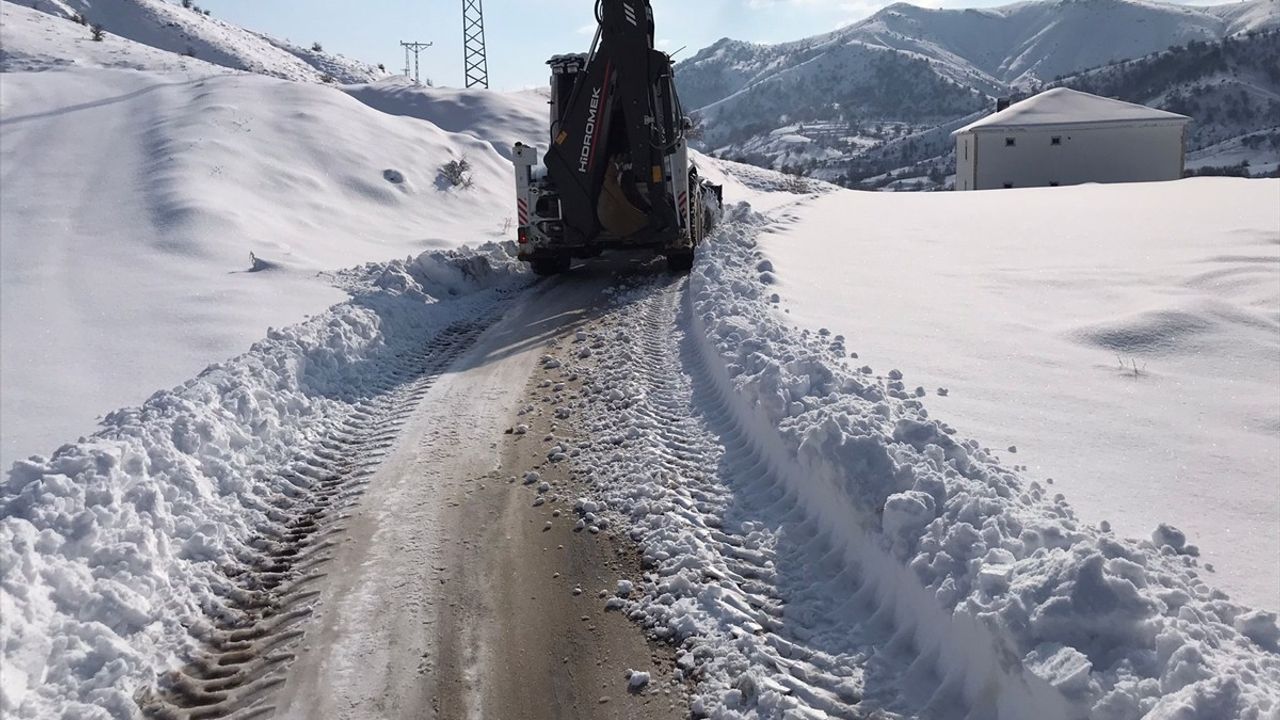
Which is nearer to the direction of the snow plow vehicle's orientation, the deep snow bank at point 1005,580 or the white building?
the white building

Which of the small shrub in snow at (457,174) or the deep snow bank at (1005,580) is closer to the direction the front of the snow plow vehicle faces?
the small shrub in snow

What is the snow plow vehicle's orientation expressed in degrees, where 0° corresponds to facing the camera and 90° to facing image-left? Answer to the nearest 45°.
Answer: approximately 180°

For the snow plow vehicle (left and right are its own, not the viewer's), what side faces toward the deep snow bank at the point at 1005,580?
back

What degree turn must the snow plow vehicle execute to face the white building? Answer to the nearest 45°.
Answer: approximately 45° to its right
